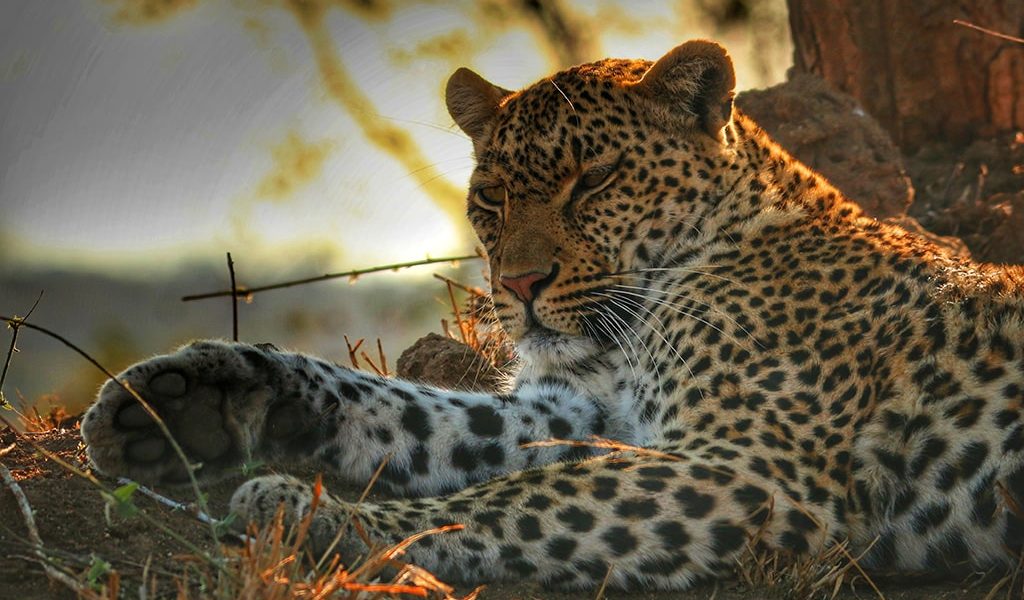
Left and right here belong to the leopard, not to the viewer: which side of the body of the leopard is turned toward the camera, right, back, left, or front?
left

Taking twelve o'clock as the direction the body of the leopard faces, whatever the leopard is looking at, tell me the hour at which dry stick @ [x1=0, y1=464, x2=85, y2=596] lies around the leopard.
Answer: The dry stick is roughly at 11 o'clock from the leopard.

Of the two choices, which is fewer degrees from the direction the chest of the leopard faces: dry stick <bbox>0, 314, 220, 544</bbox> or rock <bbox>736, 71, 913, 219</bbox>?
the dry stick

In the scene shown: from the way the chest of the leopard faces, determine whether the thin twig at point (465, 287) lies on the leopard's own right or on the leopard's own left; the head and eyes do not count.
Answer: on the leopard's own right

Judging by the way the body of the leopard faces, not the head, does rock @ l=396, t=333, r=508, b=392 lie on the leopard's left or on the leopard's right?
on the leopard's right

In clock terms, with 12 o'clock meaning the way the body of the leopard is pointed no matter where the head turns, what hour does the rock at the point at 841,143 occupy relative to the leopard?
The rock is roughly at 4 o'clock from the leopard.

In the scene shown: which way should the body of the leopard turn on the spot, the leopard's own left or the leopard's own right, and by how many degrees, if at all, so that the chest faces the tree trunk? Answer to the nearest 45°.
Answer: approximately 135° to the leopard's own right

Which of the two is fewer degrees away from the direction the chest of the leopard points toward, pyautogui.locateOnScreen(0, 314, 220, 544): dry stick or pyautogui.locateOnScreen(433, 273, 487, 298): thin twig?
the dry stick

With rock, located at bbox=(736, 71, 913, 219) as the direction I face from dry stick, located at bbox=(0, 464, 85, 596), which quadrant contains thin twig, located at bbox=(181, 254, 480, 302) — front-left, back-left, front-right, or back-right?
front-left

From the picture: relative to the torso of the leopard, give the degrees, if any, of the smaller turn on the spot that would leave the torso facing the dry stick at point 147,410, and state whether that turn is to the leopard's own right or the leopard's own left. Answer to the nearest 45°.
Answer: approximately 45° to the leopard's own left

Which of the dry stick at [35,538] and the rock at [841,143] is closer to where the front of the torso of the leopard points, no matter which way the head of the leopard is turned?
the dry stick
